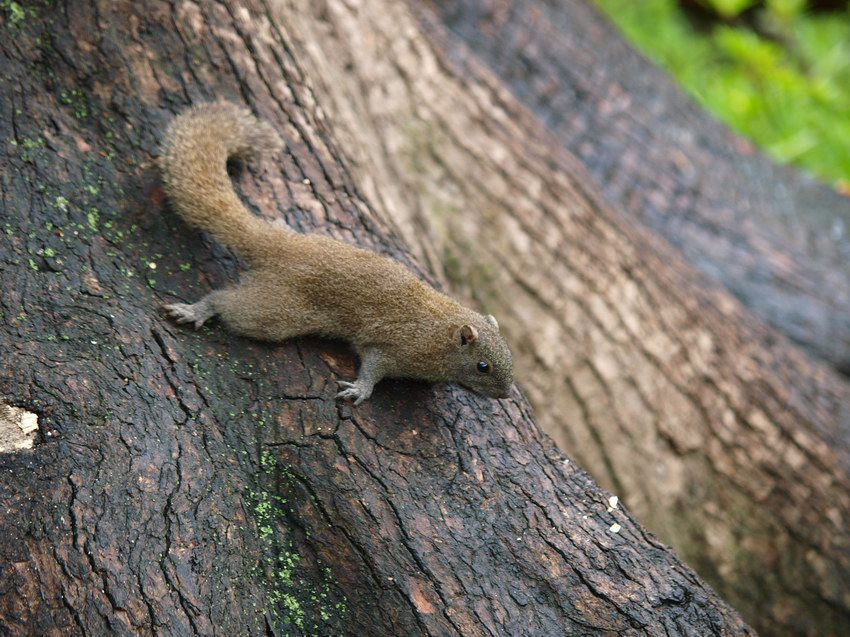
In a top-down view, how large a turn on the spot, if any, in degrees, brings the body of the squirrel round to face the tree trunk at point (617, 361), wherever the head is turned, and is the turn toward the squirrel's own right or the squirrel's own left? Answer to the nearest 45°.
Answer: approximately 45° to the squirrel's own left

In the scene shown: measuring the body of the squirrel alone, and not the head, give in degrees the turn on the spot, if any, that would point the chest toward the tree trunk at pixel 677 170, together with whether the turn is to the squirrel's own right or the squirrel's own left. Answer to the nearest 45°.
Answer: approximately 45° to the squirrel's own left

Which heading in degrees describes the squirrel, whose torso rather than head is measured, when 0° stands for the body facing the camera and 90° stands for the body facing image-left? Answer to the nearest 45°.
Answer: approximately 270°

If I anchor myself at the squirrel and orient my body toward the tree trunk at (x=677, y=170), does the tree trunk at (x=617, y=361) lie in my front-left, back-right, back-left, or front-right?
front-right
